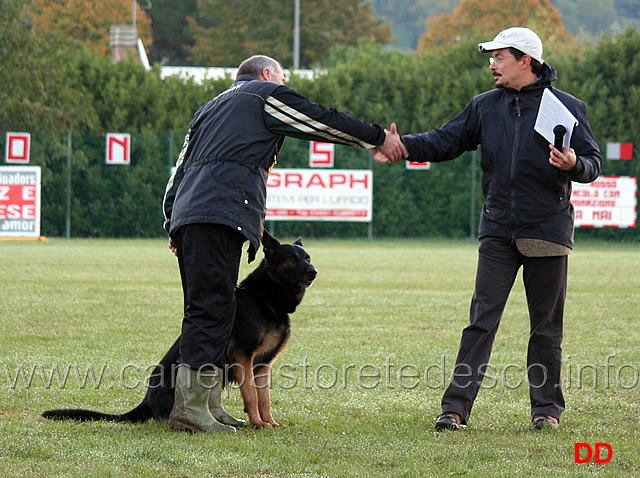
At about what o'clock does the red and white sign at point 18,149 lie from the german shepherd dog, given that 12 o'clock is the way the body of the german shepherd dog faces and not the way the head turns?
The red and white sign is roughly at 7 o'clock from the german shepherd dog.

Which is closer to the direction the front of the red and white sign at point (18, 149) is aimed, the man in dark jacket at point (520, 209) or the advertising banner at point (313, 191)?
the man in dark jacket

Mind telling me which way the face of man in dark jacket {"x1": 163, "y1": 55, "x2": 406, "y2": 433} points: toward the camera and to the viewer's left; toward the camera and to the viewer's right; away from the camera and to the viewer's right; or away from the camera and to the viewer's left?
away from the camera and to the viewer's right

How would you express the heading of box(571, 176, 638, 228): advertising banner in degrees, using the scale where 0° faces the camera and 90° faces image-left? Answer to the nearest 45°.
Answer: approximately 0°

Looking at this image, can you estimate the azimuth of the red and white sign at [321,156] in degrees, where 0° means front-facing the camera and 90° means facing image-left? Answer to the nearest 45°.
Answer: approximately 0°

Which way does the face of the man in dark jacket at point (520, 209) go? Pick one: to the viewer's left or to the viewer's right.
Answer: to the viewer's left

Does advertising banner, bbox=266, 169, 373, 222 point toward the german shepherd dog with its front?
yes

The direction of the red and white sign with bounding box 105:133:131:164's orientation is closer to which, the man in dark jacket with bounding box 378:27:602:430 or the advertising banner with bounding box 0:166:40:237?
the man in dark jacket

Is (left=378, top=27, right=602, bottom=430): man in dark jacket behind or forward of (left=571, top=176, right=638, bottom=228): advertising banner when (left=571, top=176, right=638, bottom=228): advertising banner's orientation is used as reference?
forward

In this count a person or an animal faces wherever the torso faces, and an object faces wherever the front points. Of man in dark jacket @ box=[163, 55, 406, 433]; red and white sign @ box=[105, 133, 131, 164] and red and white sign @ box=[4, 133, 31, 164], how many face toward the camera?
2
